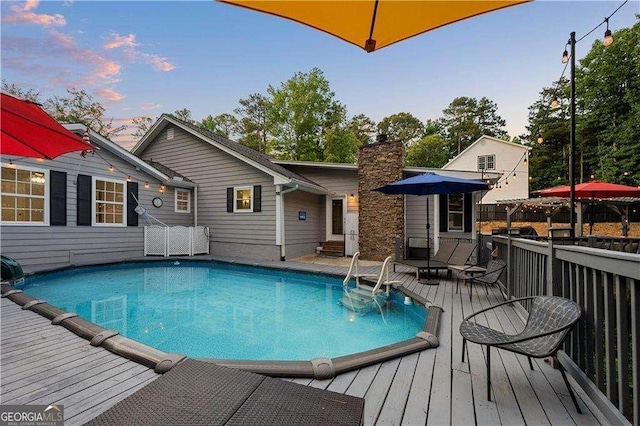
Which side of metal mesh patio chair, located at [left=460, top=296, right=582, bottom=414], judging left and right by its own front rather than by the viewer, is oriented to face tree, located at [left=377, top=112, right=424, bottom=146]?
right

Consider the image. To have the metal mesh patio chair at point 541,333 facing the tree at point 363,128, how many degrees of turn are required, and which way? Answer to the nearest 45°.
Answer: approximately 45° to its right

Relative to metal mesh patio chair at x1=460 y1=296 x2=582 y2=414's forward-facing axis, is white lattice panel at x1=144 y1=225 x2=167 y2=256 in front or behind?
in front

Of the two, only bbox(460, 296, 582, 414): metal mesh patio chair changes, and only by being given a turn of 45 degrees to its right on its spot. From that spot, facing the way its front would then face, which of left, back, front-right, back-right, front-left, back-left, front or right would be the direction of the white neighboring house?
front-right

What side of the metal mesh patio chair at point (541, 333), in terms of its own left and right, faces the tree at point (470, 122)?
right

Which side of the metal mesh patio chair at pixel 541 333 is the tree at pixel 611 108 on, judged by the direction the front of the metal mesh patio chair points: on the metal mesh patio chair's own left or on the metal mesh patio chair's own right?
on the metal mesh patio chair's own right

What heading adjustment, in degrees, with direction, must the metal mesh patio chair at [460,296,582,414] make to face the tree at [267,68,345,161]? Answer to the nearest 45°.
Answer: approximately 45° to its right

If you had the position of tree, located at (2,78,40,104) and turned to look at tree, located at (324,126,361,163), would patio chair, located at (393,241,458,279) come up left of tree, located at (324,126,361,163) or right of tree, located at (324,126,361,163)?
right

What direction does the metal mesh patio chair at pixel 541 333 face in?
to the viewer's left

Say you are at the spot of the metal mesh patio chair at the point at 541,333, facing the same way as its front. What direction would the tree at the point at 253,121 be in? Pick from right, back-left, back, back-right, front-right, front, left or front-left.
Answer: front-right

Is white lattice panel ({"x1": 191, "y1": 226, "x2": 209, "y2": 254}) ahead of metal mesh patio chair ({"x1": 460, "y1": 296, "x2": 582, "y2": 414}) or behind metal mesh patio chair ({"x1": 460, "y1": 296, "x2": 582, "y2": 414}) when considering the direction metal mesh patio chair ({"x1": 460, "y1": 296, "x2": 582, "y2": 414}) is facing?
ahead
